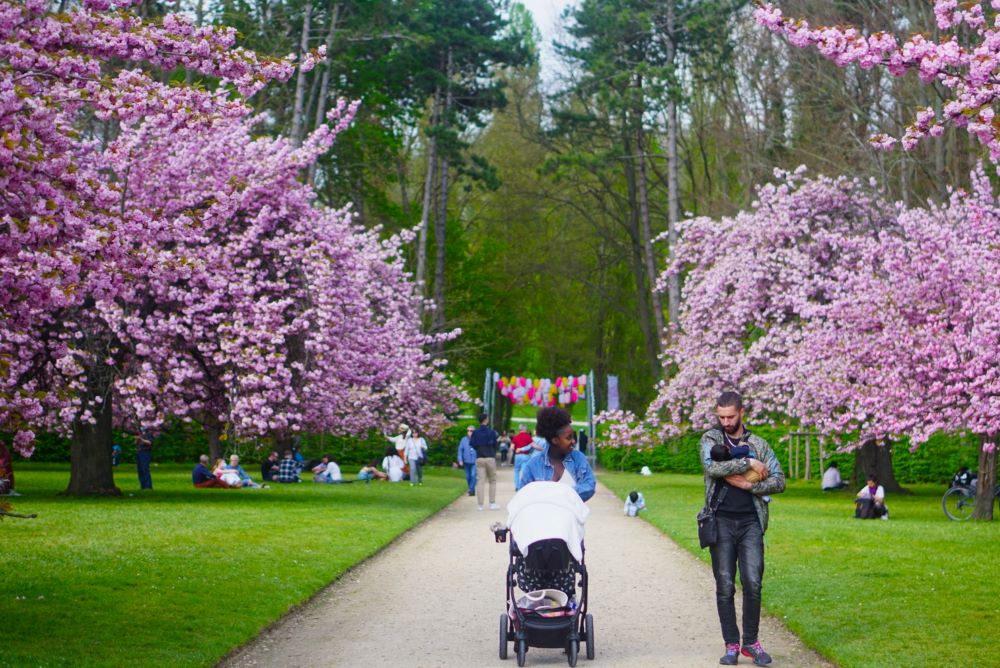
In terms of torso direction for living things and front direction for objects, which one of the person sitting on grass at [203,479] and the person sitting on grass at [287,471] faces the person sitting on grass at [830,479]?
the person sitting on grass at [203,479]

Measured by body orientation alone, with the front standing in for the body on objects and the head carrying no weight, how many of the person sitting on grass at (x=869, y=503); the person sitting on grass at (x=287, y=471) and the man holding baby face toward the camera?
2

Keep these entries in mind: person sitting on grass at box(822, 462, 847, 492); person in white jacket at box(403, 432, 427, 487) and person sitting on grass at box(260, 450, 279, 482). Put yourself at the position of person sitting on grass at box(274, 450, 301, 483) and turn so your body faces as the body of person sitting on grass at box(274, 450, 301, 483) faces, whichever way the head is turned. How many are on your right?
2

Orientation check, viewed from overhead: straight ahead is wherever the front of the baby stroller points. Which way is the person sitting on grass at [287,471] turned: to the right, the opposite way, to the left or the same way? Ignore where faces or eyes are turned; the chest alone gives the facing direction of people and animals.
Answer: the opposite way

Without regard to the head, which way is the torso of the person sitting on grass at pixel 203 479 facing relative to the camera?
to the viewer's right

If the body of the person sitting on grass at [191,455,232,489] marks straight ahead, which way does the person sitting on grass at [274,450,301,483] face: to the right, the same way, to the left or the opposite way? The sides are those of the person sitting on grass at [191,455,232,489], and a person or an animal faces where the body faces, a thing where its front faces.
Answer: to the left

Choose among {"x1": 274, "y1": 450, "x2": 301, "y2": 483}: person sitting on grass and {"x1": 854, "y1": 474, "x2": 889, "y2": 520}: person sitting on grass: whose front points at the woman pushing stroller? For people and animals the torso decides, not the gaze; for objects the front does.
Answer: {"x1": 854, "y1": 474, "x2": 889, "y2": 520}: person sitting on grass

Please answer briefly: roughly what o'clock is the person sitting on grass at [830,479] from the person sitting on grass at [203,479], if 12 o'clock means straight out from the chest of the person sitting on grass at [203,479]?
the person sitting on grass at [830,479] is roughly at 12 o'clock from the person sitting on grass at [203,479].

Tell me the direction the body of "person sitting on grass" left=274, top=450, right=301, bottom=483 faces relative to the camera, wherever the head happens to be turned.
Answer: away from the camera

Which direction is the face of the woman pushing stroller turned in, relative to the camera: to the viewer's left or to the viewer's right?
to the viewer's right

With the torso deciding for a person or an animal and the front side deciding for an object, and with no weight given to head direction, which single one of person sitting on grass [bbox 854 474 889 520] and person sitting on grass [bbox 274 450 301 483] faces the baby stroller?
person sitting on grass [bbox 854 474 889 520]
